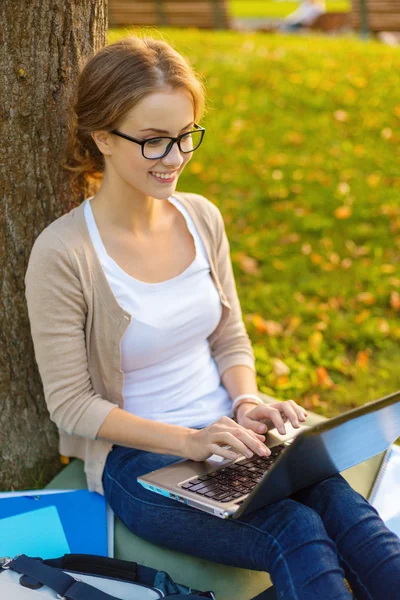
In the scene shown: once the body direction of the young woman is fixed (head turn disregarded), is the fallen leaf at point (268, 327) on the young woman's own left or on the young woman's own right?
on the young woman's own left

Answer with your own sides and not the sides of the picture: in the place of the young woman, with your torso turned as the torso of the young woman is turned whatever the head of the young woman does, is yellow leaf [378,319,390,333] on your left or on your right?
on your left

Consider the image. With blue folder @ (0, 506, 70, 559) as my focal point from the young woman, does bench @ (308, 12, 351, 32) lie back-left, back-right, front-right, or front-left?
back-right

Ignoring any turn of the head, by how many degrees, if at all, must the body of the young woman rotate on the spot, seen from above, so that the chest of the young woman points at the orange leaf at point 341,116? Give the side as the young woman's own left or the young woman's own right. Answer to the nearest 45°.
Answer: approximately 135° to the young woman's own left

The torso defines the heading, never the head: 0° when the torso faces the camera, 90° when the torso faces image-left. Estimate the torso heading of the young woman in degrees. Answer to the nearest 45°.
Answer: approximately 315°

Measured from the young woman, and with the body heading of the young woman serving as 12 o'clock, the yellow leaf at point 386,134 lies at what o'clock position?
The yellow leaf is roughly at 8 o'clock from the young woman.

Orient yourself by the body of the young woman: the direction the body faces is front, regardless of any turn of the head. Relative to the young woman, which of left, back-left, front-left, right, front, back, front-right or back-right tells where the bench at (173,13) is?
back-left

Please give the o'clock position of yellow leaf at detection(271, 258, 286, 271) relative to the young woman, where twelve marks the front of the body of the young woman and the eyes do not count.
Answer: The yellow leaf is roughly at 8 o'clock from the young woman.

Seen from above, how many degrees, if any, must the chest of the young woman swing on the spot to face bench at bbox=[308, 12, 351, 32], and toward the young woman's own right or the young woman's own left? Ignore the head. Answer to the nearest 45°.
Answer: approximately 135° to the young woman's own left

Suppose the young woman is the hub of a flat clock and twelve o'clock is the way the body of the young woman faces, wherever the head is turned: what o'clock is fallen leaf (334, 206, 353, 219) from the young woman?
The fallen leaf is roughly at 8 o'clock from the young woman.

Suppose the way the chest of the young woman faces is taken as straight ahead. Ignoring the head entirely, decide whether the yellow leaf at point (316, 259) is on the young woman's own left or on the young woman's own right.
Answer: on the young woman's own left

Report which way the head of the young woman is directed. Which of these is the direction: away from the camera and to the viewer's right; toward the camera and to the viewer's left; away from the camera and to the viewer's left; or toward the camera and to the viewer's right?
toward the camera and to the viewer's right
